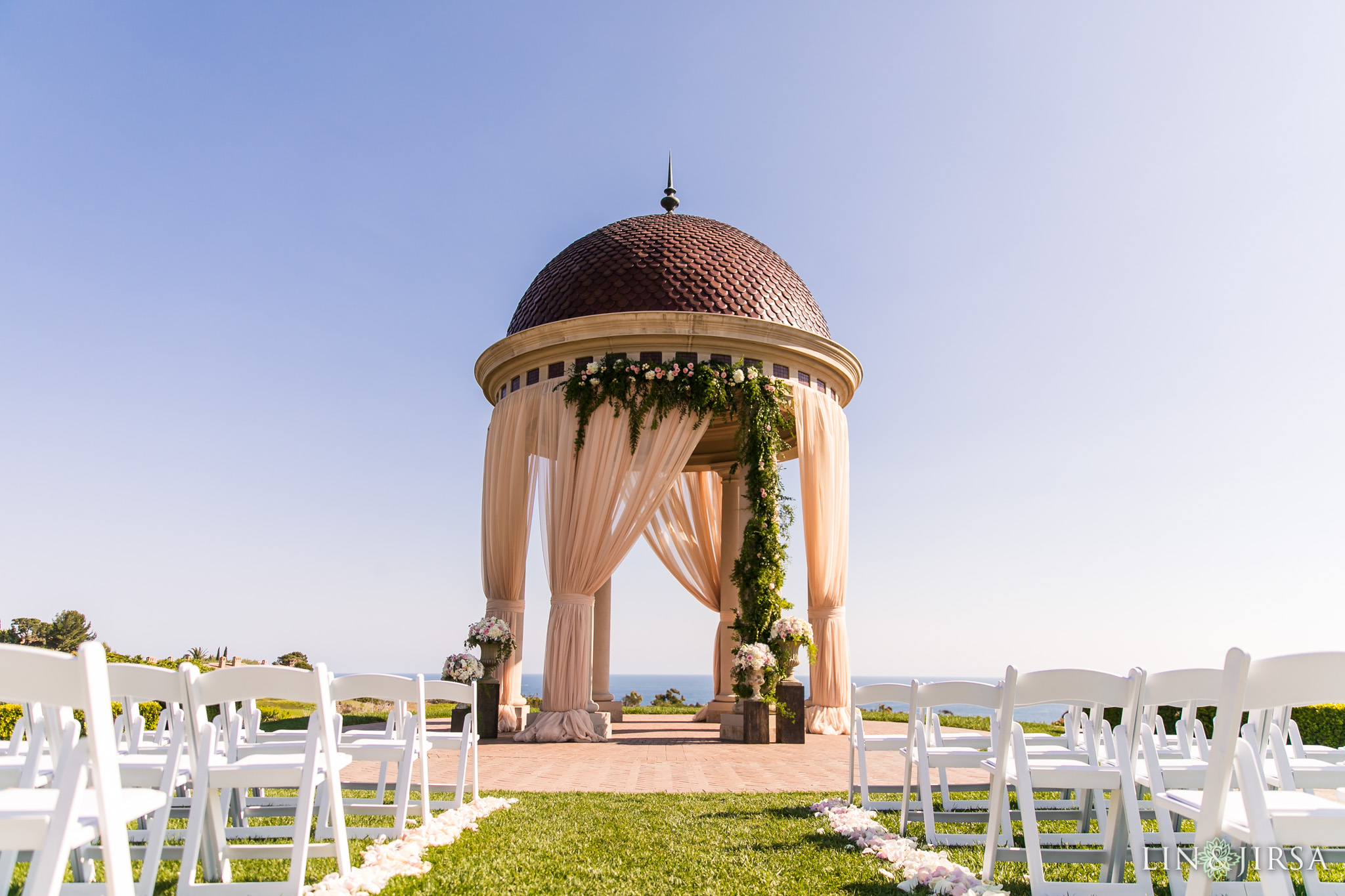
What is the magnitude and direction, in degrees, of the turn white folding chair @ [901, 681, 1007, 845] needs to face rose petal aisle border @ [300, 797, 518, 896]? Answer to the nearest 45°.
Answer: approximately 135° to its left

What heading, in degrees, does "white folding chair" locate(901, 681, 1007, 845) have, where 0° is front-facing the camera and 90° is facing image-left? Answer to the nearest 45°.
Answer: approximately 180°

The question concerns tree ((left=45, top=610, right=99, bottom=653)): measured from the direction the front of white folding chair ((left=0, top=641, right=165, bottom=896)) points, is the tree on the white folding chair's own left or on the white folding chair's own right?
on the white folding chair's own left

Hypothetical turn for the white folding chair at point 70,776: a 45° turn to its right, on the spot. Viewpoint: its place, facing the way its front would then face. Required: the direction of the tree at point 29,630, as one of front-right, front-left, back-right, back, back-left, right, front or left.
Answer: left

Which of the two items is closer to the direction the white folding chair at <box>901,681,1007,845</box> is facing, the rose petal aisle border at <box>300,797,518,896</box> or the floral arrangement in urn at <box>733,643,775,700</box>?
the floral arrangement in urn

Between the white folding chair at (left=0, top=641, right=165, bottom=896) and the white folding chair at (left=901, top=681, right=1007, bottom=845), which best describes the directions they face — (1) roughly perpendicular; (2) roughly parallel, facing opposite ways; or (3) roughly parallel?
roughly parallel

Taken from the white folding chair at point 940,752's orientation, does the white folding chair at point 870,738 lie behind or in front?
in front

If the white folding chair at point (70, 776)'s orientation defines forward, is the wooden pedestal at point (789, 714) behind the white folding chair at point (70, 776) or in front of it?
in front

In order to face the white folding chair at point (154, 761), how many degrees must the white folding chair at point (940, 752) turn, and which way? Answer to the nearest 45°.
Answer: approximately 135° to its left

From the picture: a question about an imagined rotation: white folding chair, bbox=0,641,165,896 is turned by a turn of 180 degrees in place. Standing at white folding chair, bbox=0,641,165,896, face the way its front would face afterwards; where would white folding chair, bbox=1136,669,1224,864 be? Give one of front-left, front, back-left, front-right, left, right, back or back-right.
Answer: back-left

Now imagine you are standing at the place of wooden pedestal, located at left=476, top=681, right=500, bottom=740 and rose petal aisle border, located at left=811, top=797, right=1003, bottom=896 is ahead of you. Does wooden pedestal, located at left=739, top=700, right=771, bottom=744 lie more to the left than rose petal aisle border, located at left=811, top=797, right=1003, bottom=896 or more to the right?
left

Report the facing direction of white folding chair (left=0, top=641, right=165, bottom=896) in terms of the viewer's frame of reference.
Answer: facing away from the viewer and to the right of the viewer
